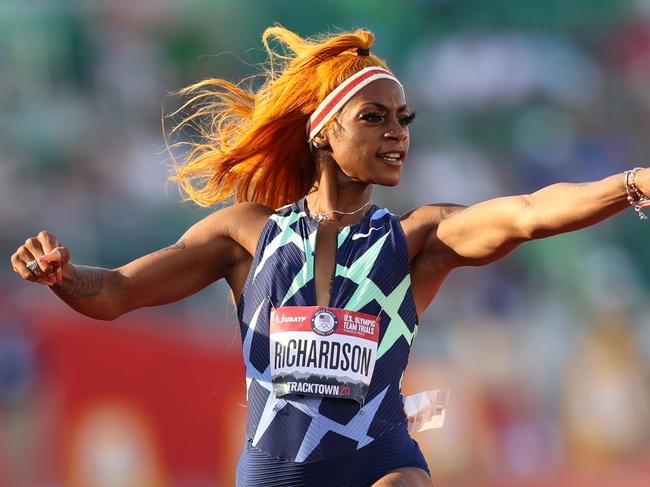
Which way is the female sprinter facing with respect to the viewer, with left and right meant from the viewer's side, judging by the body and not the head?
facing the viewer

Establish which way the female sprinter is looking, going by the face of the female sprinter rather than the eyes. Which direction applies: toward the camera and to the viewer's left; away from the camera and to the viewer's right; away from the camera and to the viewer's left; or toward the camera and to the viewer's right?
toward the camera and to the viewer's right
